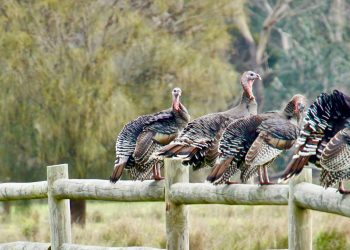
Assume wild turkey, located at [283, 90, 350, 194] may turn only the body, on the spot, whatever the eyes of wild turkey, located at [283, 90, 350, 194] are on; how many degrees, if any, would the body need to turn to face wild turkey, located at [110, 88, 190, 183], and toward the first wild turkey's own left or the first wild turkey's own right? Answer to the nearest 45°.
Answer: approximately 135° to the first wild turkey's own left

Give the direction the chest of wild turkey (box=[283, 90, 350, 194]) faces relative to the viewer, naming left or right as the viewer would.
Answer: facing to the right of the viewer

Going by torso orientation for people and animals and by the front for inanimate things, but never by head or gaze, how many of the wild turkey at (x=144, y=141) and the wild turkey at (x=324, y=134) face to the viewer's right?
2

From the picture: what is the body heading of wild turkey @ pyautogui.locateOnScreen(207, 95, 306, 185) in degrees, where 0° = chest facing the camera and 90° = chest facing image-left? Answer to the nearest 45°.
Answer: approximately 270°

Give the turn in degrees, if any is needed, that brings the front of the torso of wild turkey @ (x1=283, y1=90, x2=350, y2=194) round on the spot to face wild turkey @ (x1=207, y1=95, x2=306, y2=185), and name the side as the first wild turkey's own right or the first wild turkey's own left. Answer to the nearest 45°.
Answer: approximately 135° to the first wild turkey's own left

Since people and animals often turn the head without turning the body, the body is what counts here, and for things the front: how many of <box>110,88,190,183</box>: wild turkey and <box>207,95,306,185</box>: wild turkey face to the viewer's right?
2

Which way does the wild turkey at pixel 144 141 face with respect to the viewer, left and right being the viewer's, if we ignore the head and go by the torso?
facing to the right of the viewer

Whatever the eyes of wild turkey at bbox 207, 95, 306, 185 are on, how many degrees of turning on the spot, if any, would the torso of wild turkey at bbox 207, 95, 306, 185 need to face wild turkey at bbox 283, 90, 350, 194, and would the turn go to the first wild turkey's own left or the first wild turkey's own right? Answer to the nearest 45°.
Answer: approximately 45° to the first wild turkey's own right
